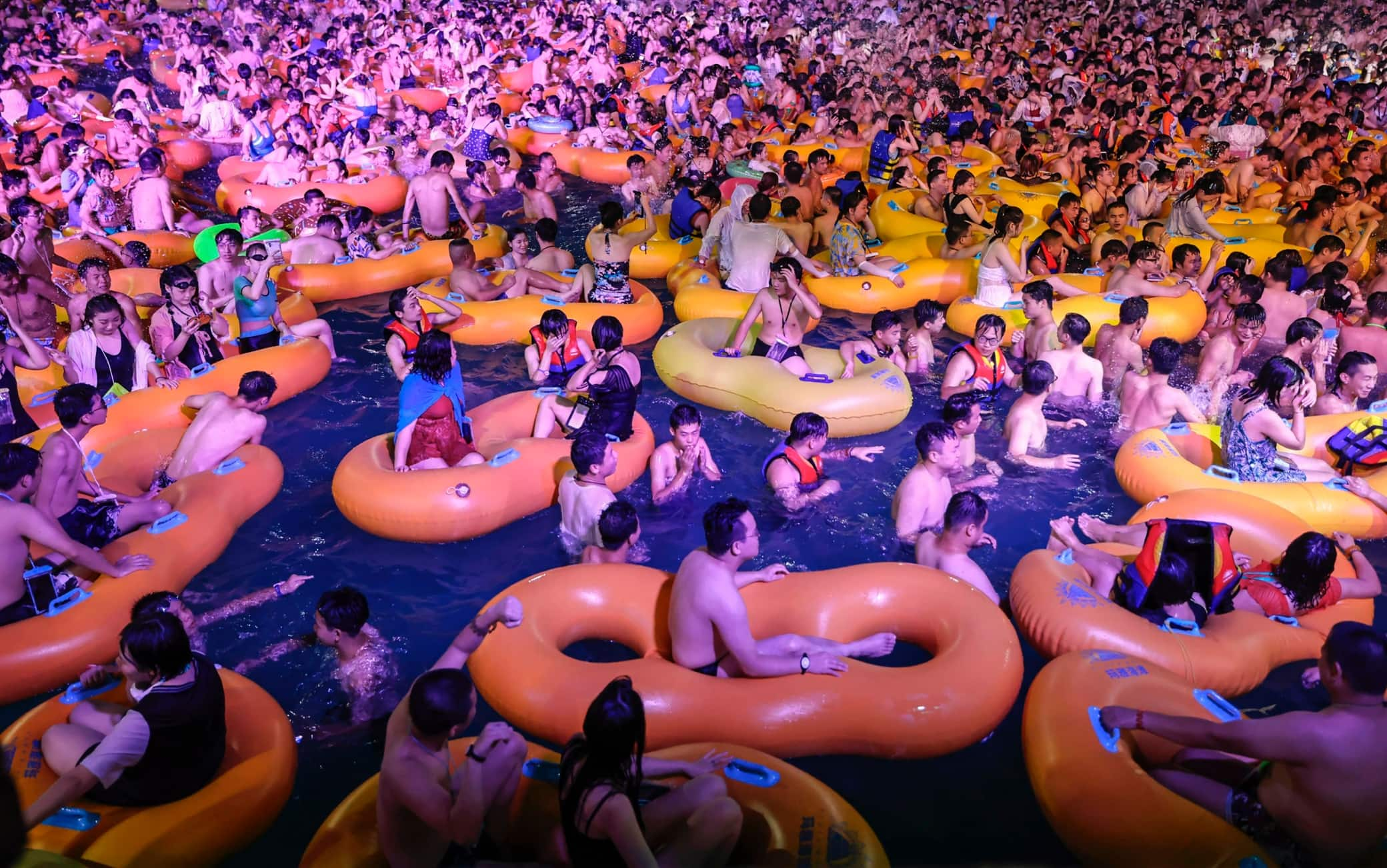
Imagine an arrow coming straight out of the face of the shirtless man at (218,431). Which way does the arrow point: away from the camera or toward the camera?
away from the camera

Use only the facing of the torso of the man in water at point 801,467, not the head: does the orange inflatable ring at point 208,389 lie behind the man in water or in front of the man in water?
behind

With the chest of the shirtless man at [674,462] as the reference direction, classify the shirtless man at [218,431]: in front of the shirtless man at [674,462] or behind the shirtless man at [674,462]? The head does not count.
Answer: behind

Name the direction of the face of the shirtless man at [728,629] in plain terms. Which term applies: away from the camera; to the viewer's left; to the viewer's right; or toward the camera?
to the viewer's right

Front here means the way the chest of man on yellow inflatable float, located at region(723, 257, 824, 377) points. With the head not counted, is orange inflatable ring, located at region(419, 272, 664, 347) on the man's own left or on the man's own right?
on the man's own right

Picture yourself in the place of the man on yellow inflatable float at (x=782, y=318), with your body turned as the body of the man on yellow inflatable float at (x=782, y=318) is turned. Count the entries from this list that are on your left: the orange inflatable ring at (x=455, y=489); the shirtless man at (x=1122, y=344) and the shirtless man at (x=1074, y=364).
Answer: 2
